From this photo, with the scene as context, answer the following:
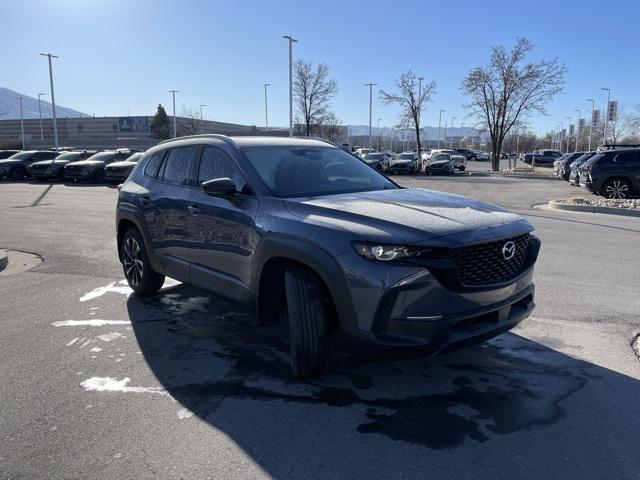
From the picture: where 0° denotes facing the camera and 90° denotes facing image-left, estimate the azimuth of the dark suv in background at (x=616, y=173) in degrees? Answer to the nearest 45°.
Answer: approximately 225°

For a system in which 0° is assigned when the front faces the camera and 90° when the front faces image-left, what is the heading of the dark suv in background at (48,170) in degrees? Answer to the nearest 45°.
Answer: approximately 45°

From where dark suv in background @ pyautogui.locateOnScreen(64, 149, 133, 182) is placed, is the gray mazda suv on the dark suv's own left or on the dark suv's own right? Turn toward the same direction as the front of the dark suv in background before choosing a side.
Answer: on the dark suv's own left

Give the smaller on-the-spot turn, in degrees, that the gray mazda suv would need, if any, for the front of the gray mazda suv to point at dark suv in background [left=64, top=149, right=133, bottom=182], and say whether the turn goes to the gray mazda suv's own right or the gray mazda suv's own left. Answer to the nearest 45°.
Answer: approximately 180°

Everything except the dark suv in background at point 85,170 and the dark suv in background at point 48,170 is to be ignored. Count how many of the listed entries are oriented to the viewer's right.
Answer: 0

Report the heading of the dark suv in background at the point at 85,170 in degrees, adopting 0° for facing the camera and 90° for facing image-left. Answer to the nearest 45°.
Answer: approximately 45°

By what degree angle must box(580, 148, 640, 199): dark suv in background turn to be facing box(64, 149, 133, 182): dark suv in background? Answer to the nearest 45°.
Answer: approximately 135° to its left

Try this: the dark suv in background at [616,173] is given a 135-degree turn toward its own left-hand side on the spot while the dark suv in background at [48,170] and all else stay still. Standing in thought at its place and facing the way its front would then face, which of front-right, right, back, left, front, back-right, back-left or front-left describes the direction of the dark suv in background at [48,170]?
front

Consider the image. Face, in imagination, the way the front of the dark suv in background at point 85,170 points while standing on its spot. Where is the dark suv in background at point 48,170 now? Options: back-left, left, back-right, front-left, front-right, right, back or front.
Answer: right

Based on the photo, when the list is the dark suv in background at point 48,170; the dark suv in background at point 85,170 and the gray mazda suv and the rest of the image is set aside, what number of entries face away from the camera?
0

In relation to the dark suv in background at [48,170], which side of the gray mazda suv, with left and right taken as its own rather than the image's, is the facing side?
back

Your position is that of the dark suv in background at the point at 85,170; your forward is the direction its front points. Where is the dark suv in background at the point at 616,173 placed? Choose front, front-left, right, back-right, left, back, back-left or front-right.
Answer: left

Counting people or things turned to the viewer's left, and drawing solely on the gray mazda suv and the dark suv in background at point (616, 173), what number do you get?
0

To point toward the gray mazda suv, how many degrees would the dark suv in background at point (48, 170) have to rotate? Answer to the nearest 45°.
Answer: approximately 45° to its left
